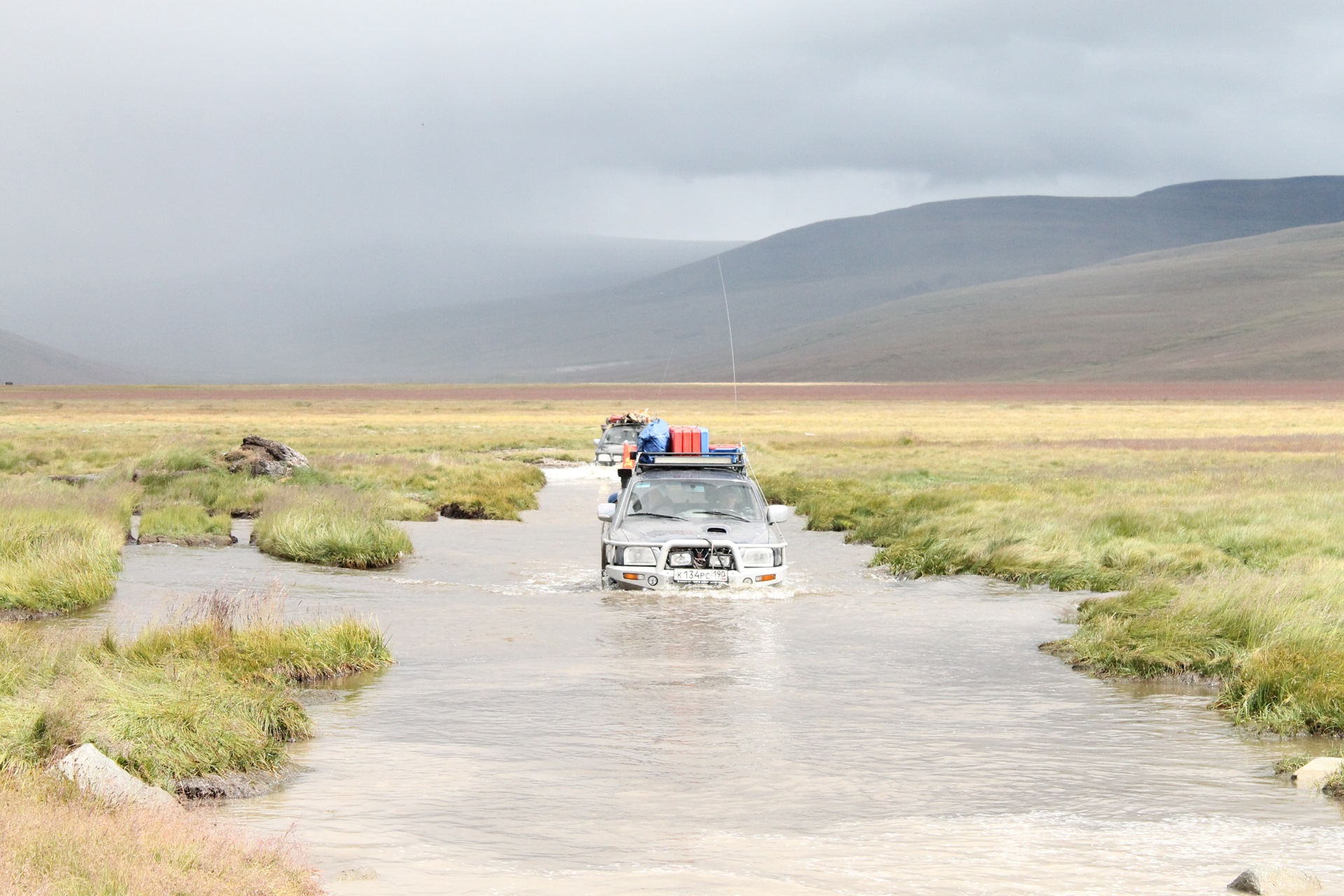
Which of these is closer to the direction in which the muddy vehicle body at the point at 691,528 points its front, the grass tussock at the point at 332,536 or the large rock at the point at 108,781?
the large rock

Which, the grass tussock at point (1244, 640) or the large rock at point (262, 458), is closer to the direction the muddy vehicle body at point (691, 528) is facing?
the grass tussock

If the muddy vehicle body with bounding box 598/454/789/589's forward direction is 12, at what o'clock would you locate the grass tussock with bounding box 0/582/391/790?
The grass tussock is roughly at 1 o'clock from the muddy vehicle body.

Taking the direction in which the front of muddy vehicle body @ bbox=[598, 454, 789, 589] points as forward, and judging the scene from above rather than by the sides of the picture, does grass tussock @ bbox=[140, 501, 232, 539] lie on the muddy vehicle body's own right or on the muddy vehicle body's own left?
on the muddy vehicle body's own right

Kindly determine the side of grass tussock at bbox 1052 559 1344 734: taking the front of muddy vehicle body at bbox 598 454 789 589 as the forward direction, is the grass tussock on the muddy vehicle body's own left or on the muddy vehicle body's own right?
on the muddy vehicle body's own left

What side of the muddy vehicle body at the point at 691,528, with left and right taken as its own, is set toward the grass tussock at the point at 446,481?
back

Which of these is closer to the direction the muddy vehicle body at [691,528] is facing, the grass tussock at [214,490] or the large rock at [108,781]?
the large rock

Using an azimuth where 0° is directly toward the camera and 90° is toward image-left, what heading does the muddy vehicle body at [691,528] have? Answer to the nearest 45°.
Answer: approximately 0°

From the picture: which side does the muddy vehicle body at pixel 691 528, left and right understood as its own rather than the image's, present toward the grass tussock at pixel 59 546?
right

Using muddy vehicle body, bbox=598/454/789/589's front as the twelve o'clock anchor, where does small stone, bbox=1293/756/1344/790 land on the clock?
The small stone is roughly at 11 o'clock from the muddy vehicle body.

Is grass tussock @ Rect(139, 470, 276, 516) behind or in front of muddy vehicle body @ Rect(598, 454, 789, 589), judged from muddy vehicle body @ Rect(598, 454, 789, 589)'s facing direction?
behind

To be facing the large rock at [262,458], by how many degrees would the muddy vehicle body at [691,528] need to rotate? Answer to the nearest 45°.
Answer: approximately 135° to its right

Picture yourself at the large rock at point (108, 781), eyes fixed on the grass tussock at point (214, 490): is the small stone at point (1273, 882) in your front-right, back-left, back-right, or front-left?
back-right

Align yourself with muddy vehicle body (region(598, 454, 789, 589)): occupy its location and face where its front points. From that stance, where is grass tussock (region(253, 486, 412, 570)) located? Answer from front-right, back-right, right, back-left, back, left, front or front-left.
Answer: back-right
